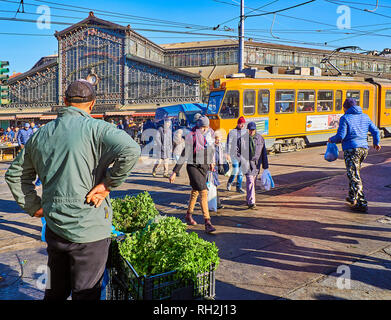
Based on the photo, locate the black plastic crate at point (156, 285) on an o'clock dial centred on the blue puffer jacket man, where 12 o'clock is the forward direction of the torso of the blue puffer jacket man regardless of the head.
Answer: The black plastic crate is roughly at 8 o'clock from the blue puffer jacket man.

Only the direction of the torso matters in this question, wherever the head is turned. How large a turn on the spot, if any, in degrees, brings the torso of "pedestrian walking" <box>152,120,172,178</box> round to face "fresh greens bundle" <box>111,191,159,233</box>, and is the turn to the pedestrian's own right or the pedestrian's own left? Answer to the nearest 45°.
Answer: approximately 45° to the pedestrian's own right

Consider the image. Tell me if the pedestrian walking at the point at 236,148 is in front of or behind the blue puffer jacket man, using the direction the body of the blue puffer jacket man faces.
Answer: in front

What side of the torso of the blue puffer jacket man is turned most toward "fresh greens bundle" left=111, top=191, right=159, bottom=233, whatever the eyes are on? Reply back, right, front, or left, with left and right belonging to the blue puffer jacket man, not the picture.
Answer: left

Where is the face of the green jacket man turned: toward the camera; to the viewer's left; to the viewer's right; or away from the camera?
away from the camera

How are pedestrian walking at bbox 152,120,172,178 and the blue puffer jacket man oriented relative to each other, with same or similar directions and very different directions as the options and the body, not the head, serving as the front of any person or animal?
very different directions

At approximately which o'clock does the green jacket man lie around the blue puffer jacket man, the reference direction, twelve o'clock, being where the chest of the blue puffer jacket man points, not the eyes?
The green jacket man is roughly at 8 o'clock from the blue puffer jacket man.

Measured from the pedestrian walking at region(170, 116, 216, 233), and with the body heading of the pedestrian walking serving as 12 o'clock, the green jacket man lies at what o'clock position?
The green jacket man is roughly at 2 o'clock from the pedestrian walking.

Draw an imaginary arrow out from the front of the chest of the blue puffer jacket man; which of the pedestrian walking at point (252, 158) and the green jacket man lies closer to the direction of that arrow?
the pedestrian walking

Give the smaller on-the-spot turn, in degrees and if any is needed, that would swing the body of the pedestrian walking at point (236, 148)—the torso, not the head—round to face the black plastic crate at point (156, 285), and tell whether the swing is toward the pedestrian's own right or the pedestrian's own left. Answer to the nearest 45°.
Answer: approximately 45° to the pedestrian's own right
